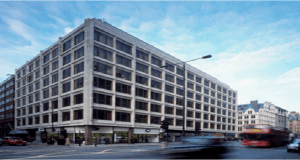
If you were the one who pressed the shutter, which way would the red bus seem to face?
facing the viewer and to the left of the viewer
